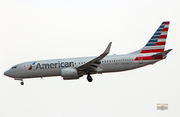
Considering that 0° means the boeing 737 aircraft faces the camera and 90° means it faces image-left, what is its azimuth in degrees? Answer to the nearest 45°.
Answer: approximately 90°
